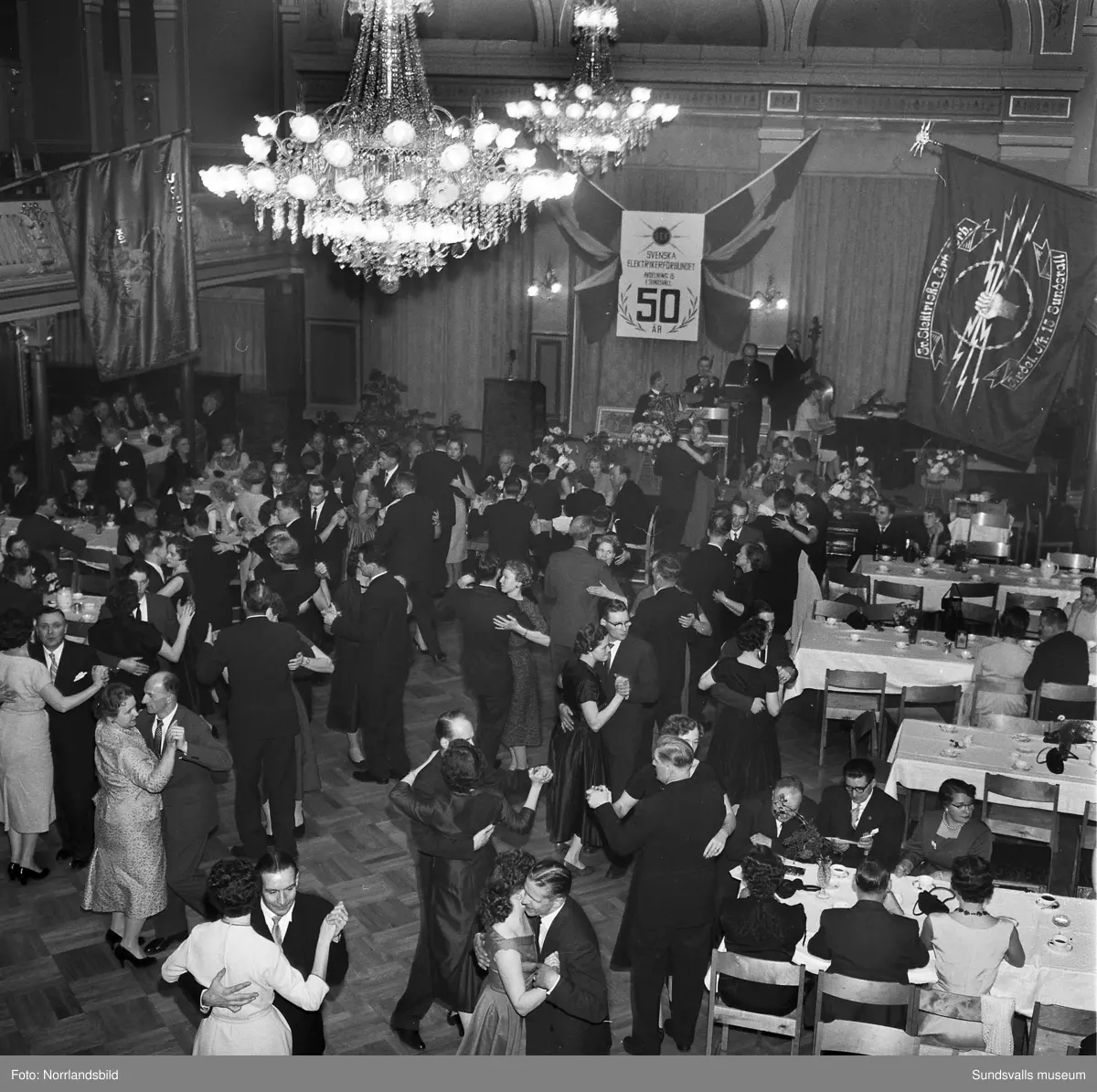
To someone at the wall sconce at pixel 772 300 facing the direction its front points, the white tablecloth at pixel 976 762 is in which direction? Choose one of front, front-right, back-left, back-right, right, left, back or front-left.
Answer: front

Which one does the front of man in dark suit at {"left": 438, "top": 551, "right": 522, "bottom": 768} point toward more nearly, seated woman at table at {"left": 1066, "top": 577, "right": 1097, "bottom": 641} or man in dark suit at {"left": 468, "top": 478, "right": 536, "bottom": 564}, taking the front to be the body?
the man in dark suit

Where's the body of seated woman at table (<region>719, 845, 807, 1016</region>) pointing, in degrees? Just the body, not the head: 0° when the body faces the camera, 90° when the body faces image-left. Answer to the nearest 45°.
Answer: approximately 180°

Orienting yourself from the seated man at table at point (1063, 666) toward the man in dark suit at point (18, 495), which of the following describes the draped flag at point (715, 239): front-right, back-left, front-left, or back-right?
front-right

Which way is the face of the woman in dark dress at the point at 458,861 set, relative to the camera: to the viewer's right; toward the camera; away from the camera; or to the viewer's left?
away from the camera

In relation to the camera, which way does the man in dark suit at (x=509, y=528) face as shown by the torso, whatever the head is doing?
away from the camera

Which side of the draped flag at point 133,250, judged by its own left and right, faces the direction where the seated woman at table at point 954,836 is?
front

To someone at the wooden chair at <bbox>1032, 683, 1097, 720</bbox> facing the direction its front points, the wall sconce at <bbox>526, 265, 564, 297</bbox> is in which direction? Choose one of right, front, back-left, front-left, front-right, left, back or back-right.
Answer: front-left

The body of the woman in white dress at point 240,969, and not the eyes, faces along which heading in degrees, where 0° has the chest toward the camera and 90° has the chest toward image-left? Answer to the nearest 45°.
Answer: approximately 180°

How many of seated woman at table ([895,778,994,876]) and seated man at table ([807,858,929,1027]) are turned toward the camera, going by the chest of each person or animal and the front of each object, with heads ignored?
1

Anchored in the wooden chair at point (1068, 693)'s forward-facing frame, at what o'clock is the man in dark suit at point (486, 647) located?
The man in dark suit is roughly at 8 o'clock from the wooden chair.

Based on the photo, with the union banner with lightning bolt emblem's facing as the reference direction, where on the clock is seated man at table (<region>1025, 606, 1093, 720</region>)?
The seated man at table is roughly at 12 o'clock from the union banner with lightning bolt emblem.

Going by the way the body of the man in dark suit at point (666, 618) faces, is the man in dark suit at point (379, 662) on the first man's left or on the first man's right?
on the first man's left

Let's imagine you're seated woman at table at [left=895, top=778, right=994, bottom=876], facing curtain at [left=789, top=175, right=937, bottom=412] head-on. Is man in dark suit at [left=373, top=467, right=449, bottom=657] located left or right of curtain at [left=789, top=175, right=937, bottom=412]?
left

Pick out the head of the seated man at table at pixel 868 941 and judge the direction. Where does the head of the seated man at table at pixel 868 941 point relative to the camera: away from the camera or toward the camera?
away from the camera
